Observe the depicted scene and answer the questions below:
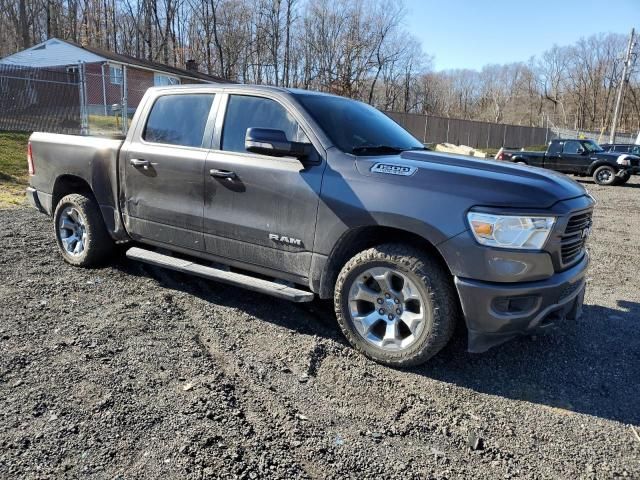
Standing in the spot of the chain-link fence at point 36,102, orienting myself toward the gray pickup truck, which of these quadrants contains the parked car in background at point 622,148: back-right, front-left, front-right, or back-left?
front-left

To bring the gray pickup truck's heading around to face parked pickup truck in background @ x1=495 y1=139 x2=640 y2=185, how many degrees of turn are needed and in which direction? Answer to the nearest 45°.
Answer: approximately 90° to its left

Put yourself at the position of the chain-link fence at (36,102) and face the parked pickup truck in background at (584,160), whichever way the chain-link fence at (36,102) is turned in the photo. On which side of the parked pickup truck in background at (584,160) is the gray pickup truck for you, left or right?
right

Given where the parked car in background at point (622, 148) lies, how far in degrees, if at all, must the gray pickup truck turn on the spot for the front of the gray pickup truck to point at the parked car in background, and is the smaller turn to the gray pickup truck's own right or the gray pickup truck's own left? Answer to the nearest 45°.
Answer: approximately 90° to the gray pickup truck's own left

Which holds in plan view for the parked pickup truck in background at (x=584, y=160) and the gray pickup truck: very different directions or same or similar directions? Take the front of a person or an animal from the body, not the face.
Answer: same or similar directions

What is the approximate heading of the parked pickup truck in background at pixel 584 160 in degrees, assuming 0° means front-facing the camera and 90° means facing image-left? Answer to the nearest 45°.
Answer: approximately 315°

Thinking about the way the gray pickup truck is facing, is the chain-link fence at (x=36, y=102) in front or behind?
behind

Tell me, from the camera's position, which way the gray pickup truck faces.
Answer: facing the viewer and to the right of the viewer

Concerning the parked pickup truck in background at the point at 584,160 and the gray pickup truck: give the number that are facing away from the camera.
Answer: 0
